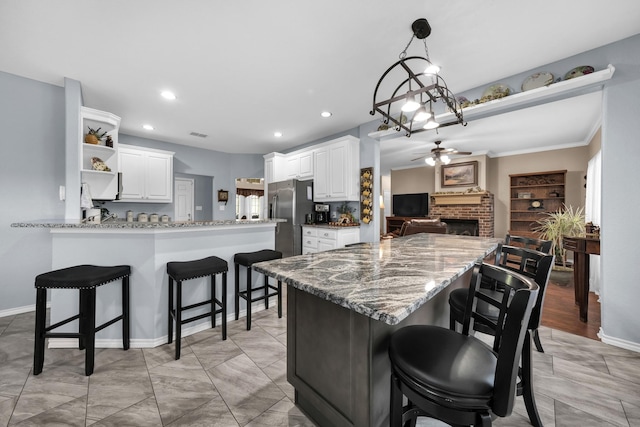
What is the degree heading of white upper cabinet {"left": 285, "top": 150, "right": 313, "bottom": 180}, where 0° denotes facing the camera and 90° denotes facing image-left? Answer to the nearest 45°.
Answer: approximately 45°

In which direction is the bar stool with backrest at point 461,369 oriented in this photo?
to the viewer's left

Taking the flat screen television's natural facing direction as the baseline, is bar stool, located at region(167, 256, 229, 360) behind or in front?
in front

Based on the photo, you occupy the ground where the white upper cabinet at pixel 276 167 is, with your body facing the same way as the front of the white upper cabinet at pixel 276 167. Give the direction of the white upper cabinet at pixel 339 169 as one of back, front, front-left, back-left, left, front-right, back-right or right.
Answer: left

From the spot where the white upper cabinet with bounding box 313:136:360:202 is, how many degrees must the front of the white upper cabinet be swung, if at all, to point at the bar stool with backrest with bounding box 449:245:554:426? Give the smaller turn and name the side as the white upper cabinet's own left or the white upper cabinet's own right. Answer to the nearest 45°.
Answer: approximately 45° to the white upper cabinet's own left

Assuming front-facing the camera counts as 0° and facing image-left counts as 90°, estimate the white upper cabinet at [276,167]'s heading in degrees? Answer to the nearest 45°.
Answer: approximately 45°

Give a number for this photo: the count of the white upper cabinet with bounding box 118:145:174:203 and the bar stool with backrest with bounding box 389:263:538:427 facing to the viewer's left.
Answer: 1

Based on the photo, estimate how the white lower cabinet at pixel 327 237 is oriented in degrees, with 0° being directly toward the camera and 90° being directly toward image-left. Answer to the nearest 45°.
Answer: approximately 45°

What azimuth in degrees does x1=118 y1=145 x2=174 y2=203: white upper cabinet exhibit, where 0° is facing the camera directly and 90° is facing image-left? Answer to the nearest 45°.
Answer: approximately 315°

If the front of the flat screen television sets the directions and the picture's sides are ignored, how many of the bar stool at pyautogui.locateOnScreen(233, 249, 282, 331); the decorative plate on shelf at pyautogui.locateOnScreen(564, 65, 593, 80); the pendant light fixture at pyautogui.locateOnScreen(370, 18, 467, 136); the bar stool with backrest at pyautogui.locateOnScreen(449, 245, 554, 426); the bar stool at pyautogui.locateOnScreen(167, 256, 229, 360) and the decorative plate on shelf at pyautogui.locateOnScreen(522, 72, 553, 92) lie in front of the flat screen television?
6

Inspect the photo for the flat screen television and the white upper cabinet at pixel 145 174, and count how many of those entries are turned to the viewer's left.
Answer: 0
